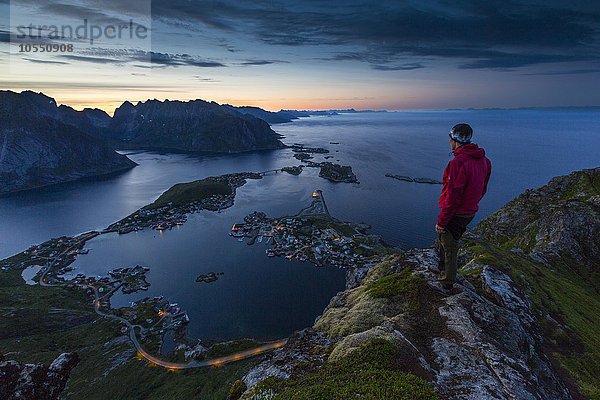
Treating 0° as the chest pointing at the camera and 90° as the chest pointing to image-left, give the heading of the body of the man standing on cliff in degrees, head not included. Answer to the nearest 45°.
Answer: approximately 135°
